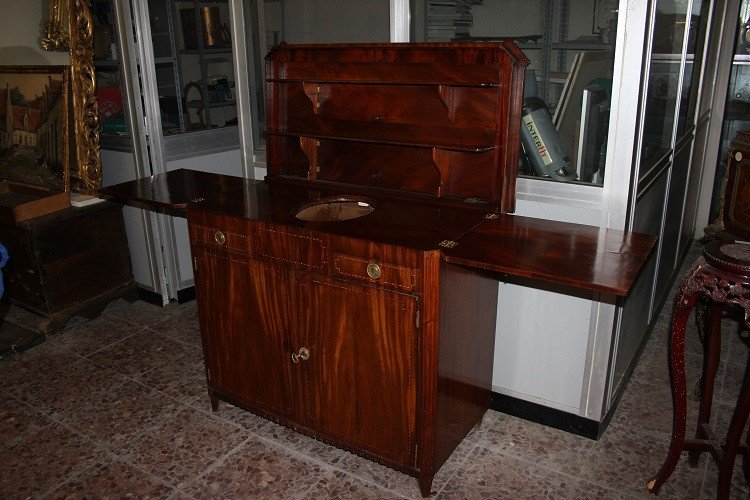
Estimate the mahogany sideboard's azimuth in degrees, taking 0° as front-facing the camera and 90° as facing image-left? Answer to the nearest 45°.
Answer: approximately 45°

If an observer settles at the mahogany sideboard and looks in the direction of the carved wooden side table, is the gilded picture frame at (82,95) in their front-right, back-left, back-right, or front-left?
back-left

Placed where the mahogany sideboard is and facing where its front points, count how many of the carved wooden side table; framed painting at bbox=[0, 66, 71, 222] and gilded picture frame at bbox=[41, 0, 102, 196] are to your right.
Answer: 2

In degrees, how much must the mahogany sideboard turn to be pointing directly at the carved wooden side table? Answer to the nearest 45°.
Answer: approximately 135° to its left

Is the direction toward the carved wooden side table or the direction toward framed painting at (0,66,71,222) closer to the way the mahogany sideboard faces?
the framed painting

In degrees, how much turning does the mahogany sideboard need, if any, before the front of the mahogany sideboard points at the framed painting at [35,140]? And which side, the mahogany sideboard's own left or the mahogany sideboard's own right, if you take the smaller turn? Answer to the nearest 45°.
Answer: approximately 90° to the mahogany sideboard's own right

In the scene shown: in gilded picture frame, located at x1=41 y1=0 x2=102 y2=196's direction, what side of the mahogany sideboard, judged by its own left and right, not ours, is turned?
right
